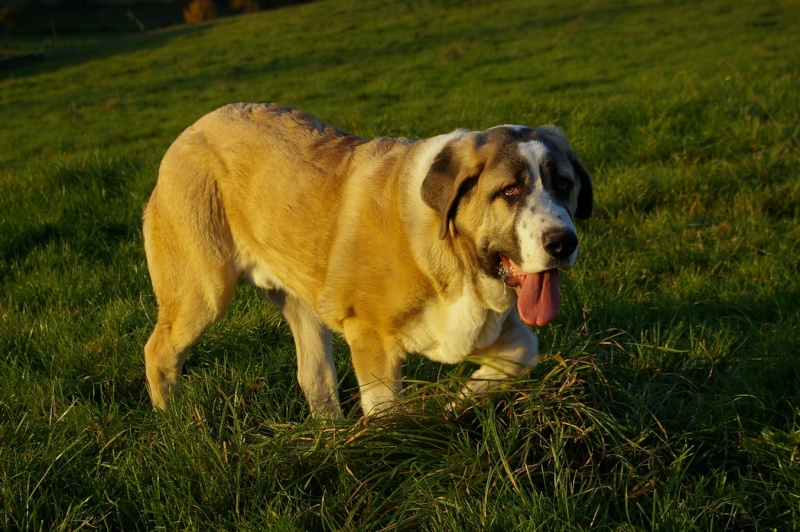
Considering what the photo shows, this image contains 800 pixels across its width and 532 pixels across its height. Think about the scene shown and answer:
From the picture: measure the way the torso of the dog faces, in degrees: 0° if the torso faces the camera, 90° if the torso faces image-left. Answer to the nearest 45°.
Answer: approximately 315°
